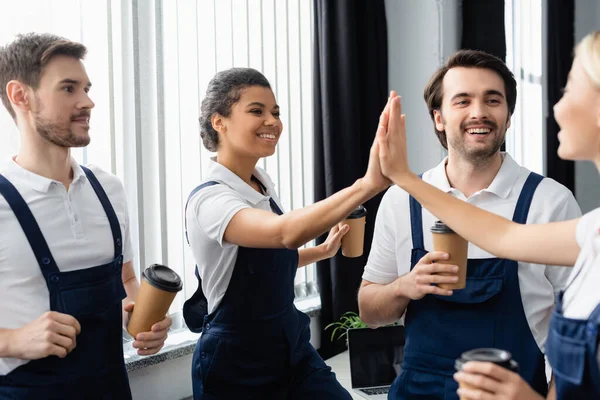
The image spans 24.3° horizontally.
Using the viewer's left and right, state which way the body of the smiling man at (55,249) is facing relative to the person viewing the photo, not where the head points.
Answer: facing the viewer and to the right of the viewer

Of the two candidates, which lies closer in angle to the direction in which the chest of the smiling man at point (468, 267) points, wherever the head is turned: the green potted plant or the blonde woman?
the blonde woman

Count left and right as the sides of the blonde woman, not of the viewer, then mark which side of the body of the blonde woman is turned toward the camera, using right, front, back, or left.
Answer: left

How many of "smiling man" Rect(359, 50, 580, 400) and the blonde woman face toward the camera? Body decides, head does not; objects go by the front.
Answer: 1

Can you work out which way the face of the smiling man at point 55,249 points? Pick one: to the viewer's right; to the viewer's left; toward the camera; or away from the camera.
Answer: to the viewer's right

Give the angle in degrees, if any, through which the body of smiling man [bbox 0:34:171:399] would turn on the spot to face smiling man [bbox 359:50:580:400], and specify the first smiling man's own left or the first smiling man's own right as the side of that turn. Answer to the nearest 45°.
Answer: approximately 45° to the first smiling man's own left

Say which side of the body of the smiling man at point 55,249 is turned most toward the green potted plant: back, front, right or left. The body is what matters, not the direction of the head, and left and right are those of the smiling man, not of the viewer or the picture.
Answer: left

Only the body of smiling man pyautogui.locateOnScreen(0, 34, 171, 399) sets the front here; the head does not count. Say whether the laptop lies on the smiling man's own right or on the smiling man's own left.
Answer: on the smiling man's own left

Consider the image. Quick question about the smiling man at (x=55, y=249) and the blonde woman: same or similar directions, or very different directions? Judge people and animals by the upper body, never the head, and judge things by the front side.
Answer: very different directions

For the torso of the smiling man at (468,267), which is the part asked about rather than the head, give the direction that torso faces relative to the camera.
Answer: toward the camera

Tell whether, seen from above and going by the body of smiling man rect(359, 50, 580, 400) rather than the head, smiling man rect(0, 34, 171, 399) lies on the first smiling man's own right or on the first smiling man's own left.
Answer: on the first smiling man's own right

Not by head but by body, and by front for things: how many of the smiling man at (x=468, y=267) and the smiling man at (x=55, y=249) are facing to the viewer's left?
0
